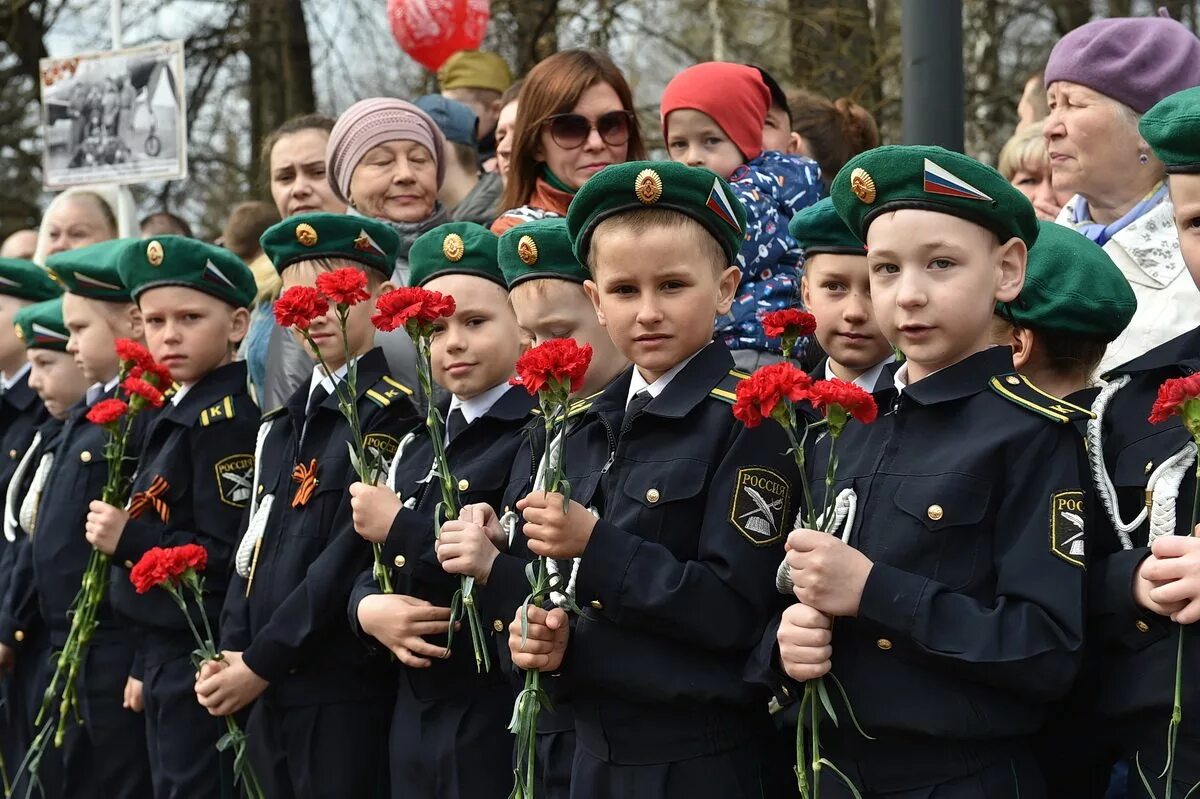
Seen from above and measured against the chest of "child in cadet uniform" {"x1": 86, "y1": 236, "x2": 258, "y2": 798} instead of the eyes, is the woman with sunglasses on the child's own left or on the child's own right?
on the child's own left

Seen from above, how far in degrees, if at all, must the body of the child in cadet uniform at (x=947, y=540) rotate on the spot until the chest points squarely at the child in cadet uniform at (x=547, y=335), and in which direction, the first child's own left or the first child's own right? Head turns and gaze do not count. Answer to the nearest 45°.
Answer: approximately 90° to the first child's own right

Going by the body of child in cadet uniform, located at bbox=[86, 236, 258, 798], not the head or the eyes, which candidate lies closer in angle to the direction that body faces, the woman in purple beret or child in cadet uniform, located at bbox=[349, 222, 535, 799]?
the child in cadet uniform

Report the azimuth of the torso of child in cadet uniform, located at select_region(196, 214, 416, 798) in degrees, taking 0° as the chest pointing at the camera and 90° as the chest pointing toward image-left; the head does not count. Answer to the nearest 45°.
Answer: approximately 45°

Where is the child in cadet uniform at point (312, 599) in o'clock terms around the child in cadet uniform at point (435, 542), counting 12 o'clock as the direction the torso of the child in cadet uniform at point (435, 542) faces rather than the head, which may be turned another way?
the child in cadet uniform at point (312, 599) is roughly at 3 o'clock from the child in cadet uniform at point (435, 542).

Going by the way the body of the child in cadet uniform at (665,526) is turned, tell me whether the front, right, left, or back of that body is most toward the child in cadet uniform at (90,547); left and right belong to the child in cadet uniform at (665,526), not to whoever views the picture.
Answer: right

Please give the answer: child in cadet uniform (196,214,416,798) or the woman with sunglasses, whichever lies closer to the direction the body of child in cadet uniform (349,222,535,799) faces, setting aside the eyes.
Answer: the child in cadet uniform
